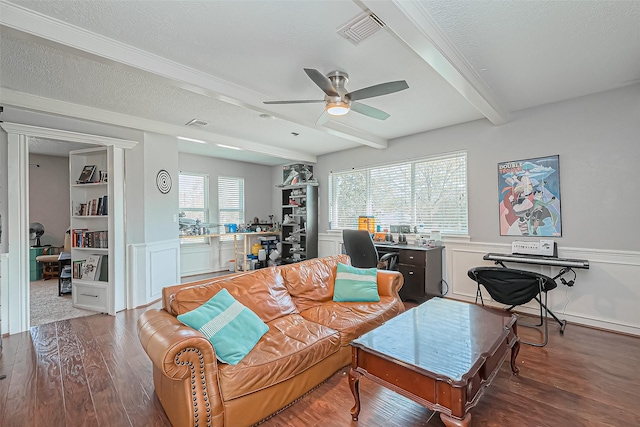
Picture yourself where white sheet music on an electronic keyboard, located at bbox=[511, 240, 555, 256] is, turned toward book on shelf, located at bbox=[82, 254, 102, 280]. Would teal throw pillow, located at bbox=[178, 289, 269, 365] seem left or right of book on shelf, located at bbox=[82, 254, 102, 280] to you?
left

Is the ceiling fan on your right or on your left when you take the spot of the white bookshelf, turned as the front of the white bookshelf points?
on your left

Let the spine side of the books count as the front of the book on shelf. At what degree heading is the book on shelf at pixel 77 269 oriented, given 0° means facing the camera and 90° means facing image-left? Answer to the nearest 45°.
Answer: approximately 45°

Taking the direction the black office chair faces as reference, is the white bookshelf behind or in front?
behind

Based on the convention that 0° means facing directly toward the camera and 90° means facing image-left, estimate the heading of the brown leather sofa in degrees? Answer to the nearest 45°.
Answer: approximately 315°

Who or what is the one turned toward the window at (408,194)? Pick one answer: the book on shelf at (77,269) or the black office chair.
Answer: the black office chair

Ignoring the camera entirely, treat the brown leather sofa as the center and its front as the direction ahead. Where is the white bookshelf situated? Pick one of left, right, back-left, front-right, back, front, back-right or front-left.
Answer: back

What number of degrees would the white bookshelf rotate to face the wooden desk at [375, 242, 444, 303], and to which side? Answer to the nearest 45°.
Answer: approximately 90° to its left

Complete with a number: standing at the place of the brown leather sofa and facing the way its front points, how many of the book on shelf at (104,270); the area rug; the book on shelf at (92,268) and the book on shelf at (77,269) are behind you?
4

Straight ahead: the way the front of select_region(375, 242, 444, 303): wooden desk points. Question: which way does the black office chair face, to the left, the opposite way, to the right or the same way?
the opposite way

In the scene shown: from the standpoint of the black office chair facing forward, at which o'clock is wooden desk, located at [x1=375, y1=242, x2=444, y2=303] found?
The wooden desk is roughly at 1 o'clock from the black office chair.

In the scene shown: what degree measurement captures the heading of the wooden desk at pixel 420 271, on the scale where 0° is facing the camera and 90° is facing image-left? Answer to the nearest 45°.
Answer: approximately 45°
